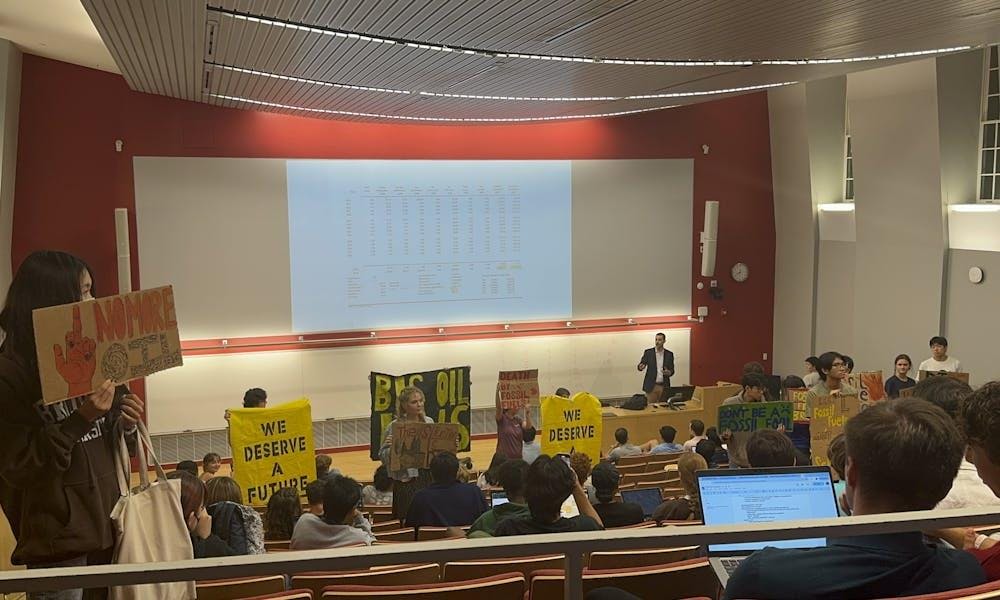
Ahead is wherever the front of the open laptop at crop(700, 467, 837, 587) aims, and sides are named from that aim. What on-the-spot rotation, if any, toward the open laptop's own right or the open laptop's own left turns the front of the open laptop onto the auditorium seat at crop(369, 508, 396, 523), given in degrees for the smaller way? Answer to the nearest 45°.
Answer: approximately 135° to the open laptop's own right

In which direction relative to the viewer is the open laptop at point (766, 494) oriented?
toward the camera

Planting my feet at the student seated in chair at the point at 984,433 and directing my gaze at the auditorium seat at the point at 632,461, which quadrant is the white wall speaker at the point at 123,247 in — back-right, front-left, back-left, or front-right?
front-left

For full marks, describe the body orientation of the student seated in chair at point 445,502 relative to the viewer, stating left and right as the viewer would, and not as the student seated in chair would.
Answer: facing away from the viewer

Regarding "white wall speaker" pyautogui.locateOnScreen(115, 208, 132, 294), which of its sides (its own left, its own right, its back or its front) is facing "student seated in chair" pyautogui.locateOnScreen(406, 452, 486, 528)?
front

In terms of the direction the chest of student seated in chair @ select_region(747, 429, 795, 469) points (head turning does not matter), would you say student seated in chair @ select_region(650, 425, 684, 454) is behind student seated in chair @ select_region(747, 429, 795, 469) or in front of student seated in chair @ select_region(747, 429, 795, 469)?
in front

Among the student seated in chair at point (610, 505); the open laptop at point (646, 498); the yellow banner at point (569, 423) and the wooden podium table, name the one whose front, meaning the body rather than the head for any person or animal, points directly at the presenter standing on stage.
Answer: the student seated in chair

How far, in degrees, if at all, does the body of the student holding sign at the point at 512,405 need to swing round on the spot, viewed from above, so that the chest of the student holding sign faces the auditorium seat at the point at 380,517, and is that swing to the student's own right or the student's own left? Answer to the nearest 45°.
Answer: approximately 45° to the student's own right

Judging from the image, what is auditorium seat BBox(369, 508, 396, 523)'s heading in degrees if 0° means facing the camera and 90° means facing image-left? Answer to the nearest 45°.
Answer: approximately 180°

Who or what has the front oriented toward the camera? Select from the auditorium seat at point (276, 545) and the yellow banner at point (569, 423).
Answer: the yellow banner

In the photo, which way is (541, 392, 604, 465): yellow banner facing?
toward the camera

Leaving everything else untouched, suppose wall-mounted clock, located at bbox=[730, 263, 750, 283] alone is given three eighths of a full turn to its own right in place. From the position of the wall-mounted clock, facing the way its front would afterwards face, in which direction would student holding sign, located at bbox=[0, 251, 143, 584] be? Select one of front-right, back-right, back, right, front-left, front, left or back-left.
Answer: back-left

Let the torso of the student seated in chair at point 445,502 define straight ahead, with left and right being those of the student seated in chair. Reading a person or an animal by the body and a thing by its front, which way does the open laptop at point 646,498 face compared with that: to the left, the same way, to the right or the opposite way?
the opposite way

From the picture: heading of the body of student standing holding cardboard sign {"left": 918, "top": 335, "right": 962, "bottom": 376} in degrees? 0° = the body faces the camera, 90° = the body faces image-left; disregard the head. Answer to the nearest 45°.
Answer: approximately 45°

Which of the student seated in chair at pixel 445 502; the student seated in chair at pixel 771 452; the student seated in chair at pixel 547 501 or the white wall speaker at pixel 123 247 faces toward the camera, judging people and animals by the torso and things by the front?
the white wall speaker

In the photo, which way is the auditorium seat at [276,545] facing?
away from the camera

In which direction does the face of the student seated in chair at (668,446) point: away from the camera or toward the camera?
away from the camera
